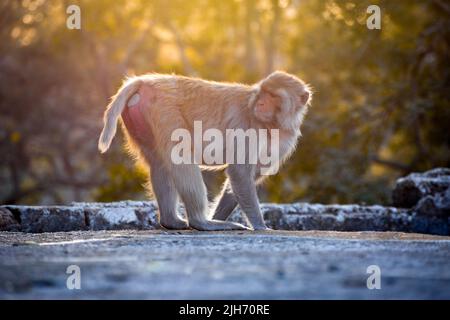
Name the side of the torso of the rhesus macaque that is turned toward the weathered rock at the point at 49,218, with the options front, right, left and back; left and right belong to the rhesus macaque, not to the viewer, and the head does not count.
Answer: back

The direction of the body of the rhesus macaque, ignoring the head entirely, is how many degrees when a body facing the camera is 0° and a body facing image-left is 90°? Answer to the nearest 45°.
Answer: approximately 270°

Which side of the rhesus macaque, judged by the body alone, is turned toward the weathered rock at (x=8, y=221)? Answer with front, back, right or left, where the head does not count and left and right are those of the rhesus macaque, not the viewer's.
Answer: back
